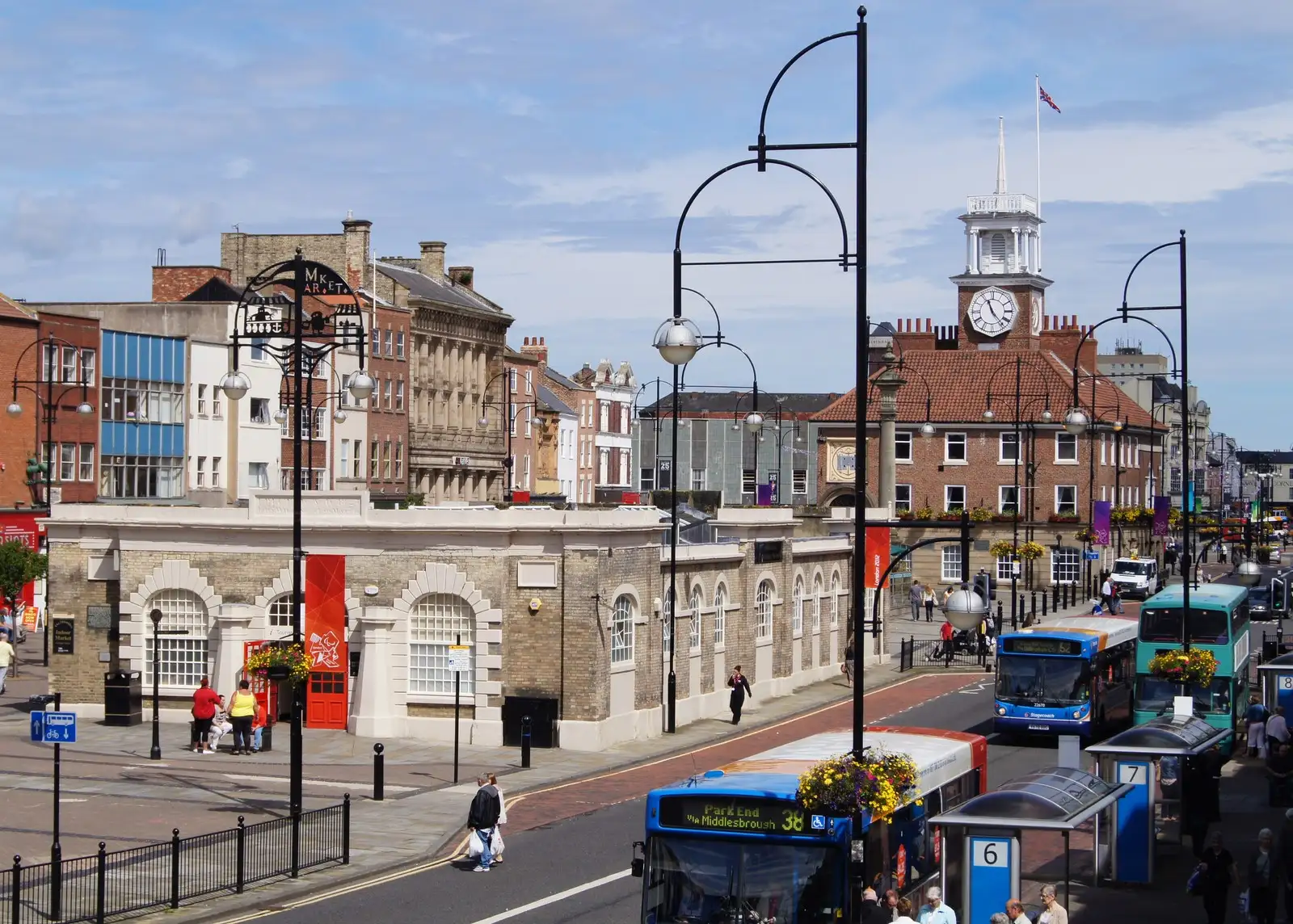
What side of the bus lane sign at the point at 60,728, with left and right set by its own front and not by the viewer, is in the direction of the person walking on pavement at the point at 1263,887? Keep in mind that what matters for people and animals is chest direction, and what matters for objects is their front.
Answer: left

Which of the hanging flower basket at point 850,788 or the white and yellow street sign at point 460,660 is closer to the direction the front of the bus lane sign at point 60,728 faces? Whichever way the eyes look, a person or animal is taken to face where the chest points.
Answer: the hanging flower basket

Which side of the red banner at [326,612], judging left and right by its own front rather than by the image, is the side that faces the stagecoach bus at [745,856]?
front

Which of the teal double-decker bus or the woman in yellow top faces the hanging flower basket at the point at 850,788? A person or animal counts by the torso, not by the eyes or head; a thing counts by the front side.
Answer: the teal double-decker bus

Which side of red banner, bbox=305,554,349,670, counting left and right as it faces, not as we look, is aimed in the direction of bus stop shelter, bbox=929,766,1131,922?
front

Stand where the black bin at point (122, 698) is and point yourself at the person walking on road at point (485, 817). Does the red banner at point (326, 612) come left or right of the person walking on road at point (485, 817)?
left
